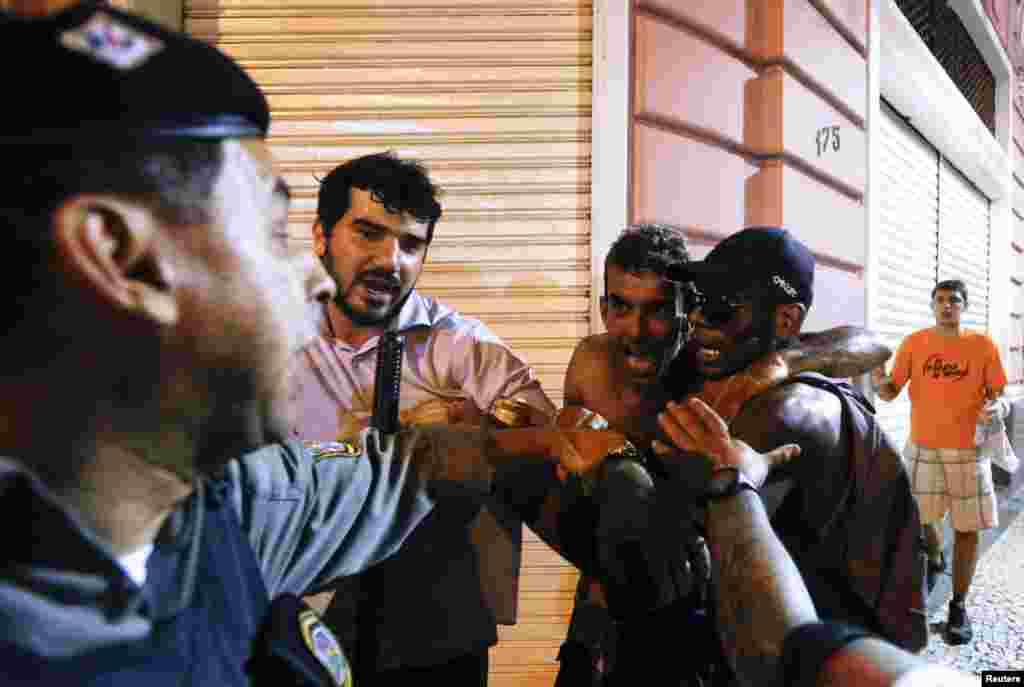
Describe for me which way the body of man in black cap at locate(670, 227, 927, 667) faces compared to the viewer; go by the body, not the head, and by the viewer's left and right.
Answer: facing to the left of the viewer

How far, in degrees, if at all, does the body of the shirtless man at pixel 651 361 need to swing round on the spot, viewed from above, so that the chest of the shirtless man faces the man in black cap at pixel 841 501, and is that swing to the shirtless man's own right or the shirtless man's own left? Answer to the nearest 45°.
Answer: approximately 45° to the shirtless man's own left

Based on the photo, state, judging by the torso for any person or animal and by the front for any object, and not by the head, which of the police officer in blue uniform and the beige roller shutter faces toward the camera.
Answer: the beige roller shutter

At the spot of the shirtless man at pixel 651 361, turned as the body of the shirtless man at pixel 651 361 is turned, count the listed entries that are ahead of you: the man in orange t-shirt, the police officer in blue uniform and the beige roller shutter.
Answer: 1

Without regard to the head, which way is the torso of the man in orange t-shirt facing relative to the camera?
toward the camera

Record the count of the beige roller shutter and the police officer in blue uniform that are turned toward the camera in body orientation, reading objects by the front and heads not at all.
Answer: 1

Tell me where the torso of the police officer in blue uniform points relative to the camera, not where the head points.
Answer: to the viewer's right

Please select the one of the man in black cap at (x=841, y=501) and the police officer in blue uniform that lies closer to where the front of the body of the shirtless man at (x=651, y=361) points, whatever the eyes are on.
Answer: the police officer in blue uniform

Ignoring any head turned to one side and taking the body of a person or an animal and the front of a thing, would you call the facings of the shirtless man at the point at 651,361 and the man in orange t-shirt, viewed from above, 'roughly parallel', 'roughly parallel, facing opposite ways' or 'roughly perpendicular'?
roughly parallel

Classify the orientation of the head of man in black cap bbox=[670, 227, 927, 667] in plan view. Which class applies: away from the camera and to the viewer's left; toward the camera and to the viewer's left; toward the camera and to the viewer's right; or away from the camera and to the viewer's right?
toward the camera and to the viewer's left

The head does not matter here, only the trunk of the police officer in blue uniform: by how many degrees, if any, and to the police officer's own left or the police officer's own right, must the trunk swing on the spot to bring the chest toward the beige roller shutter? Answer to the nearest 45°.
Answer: approximately 90° to the police officer's own left

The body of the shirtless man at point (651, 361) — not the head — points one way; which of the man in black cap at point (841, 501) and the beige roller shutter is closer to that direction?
the man in black cap

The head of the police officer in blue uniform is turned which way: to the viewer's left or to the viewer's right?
to the viewer's right

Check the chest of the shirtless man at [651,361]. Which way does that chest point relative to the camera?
toward the camera
